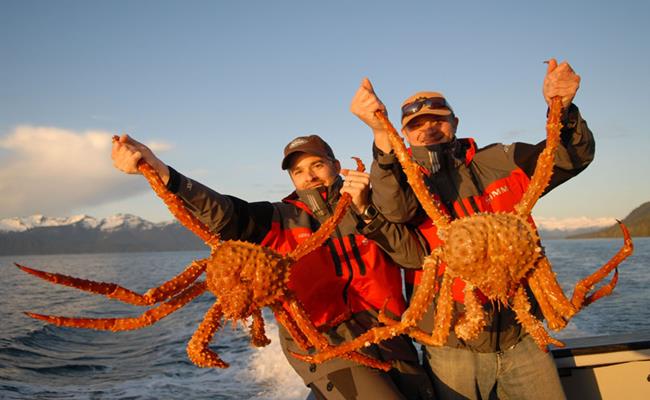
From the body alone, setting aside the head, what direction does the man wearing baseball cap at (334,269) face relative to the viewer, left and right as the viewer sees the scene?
facing the viewer

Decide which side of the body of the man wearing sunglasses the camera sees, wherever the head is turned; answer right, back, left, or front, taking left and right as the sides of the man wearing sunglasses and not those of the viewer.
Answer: front

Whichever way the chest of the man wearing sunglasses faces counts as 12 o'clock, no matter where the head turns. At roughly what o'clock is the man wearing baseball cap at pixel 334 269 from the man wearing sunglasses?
The man wearing baseball cap is roughly at 3 o'clock from the man wearing sunglasses.

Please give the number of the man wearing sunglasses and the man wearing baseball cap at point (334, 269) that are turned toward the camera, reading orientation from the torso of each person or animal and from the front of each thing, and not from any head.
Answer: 2

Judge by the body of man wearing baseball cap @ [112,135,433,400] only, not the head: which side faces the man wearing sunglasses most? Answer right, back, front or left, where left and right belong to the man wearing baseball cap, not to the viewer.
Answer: left
